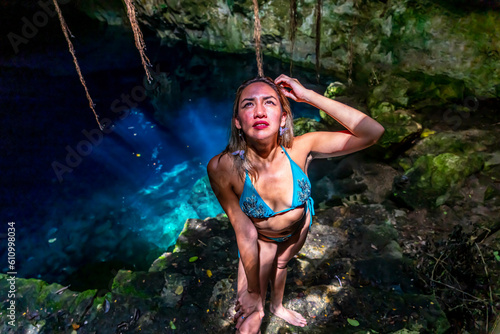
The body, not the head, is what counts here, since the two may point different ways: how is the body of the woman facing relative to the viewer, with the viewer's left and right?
facing the viewer

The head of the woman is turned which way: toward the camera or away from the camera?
toward the camera
